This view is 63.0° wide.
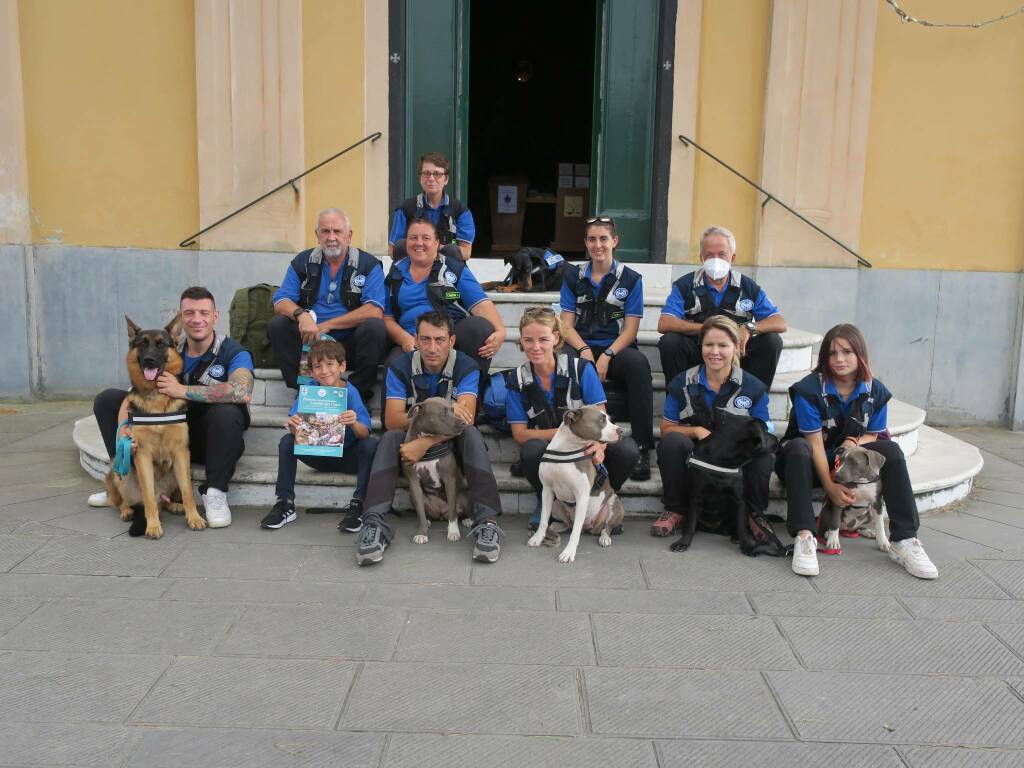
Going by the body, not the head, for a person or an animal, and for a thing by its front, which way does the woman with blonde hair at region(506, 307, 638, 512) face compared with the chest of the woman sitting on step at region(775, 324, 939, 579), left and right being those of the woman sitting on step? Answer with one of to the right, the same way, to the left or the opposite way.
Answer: the same way

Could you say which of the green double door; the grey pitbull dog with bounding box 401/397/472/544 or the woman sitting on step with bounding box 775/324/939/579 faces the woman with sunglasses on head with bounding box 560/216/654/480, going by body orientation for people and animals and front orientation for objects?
the green double door

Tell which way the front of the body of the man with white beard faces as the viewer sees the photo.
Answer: toward the camera

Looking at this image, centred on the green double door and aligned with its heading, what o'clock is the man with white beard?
The man with white beard is roughly at 1 o'clock from the green double door.

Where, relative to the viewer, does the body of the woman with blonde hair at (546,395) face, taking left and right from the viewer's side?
facing the viewer

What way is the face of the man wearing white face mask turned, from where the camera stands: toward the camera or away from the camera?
toward the camera

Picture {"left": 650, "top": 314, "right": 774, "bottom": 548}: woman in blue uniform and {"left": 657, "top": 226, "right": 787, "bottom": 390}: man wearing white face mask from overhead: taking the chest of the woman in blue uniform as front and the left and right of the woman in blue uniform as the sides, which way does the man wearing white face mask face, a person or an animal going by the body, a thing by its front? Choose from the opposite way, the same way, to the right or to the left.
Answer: the same way

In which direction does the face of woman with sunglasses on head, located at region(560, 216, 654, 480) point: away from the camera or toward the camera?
toward the camera

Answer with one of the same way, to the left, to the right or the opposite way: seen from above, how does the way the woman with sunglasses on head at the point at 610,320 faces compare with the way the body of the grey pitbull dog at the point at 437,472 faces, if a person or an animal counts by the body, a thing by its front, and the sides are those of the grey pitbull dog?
the same way

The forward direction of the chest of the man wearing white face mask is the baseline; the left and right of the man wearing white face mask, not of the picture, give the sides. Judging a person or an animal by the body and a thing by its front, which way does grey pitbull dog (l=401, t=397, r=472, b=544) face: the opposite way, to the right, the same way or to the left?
the same way

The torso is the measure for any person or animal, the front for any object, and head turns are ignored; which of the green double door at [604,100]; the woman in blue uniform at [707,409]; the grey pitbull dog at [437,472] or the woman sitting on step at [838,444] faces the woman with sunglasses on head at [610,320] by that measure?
the green double door

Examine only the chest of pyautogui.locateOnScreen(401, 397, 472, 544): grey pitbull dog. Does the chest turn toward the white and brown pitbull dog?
no

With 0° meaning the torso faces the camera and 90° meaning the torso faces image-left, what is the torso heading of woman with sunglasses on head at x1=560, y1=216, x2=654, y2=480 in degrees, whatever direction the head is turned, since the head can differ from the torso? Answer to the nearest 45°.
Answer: approximately 0°

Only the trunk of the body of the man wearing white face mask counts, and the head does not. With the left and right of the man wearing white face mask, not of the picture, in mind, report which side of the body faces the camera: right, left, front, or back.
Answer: front

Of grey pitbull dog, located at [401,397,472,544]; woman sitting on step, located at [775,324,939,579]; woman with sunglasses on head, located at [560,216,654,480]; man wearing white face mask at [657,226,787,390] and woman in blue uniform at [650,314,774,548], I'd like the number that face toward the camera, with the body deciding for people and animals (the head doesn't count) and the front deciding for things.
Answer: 5

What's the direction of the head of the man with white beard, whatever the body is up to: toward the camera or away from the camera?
toward the camera

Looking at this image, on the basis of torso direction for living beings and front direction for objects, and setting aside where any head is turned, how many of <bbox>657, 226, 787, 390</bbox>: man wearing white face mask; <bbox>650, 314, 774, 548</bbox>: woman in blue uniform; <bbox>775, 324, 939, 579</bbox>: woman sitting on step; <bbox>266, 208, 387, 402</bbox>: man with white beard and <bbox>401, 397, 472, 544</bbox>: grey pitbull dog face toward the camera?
5

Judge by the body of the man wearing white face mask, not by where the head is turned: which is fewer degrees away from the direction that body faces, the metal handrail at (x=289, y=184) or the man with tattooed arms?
the man with tattooed arms

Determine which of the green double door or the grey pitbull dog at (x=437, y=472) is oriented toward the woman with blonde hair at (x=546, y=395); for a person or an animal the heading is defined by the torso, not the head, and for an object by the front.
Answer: the green double door
